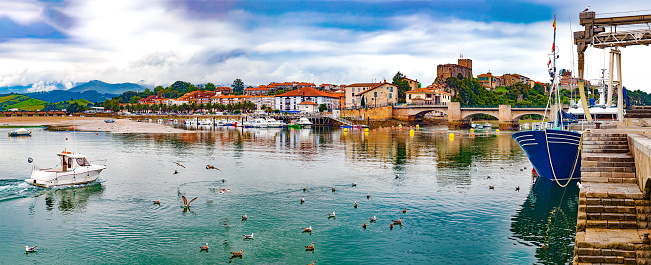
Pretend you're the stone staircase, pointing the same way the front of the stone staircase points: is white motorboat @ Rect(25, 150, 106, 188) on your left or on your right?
on your right

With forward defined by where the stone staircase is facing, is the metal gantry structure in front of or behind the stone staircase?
behind
